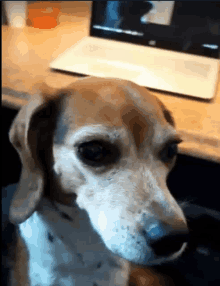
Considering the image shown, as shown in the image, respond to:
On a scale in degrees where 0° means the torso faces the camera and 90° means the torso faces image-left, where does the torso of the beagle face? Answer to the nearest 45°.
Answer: approximately 315°
